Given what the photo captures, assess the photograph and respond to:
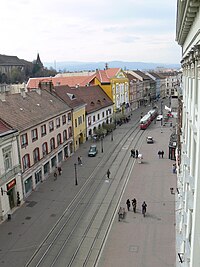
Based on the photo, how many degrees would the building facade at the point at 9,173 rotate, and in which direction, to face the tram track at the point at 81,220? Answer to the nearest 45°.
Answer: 0° — it already faces it

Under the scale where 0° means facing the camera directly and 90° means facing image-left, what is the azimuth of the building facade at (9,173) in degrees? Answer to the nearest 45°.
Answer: approximately 315°
